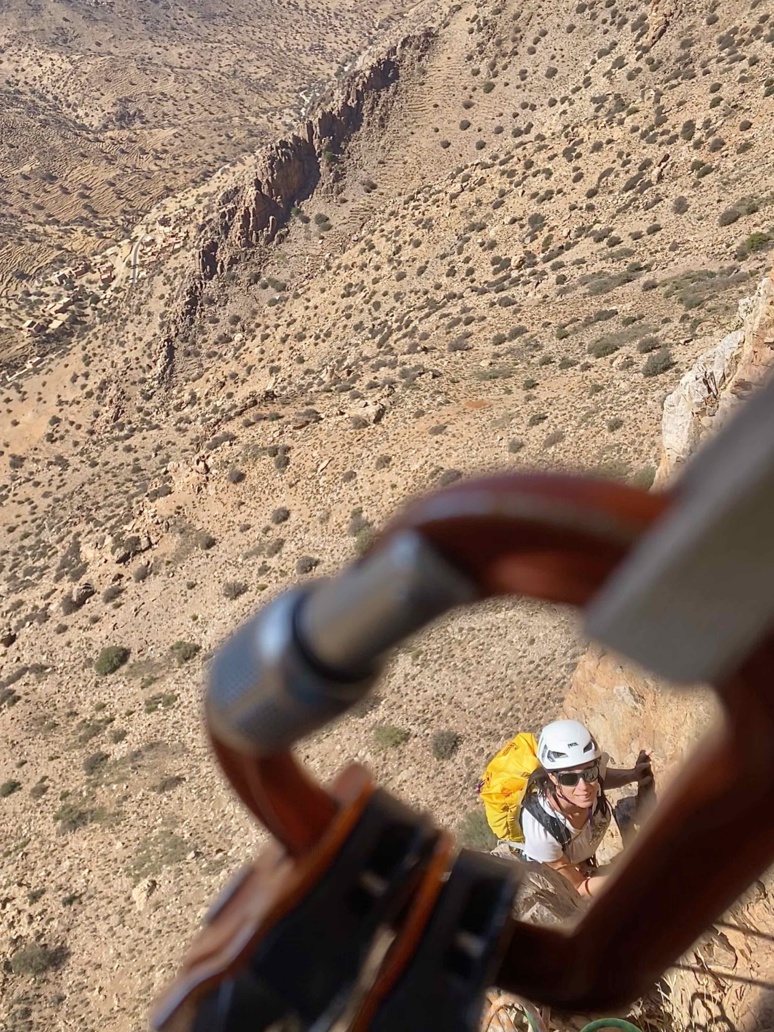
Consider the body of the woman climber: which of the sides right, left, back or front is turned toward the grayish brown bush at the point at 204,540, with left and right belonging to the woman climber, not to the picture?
back

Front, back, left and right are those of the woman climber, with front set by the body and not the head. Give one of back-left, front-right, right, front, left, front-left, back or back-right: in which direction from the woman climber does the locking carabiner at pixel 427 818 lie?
front-right

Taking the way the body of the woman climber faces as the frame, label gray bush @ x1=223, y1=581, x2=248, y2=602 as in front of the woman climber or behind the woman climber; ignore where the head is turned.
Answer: behind

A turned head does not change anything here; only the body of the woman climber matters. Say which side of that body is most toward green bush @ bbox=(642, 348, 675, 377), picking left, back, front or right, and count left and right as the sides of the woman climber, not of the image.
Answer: left

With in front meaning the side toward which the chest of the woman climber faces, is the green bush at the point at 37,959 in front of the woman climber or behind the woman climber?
behind

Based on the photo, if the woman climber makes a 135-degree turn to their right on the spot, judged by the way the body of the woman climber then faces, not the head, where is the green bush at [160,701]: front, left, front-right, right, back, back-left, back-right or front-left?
front-right

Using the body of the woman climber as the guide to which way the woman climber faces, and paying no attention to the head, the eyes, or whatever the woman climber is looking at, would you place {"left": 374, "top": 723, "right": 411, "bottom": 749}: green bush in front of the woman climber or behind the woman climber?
behind

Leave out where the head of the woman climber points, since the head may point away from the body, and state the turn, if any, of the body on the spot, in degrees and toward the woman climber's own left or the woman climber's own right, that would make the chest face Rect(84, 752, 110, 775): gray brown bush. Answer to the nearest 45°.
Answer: approximately 180°

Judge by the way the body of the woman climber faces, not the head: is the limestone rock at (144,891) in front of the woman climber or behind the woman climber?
behind

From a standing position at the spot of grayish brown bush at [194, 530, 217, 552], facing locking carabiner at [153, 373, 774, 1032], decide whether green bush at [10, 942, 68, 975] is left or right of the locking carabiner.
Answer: right

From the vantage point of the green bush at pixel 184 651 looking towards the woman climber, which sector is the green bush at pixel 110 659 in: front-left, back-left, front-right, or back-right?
back-right
